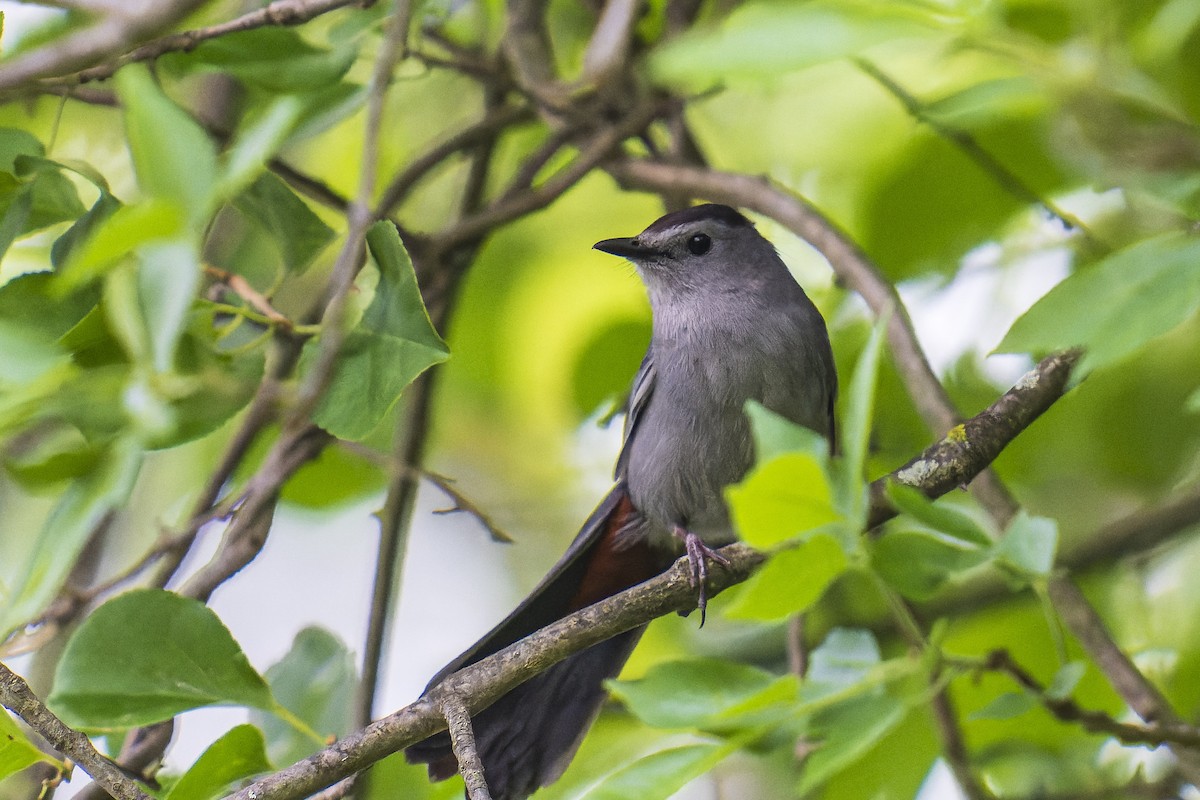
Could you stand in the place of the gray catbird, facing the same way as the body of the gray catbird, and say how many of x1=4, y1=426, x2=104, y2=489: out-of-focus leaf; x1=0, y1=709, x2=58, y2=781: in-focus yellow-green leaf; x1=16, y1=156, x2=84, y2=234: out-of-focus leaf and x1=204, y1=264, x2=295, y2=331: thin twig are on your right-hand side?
4

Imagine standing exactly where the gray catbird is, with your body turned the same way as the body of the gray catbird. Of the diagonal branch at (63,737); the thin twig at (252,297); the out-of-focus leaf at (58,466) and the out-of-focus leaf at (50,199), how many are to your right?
4

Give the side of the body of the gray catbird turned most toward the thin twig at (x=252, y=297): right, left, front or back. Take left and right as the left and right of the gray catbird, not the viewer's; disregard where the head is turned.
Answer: right

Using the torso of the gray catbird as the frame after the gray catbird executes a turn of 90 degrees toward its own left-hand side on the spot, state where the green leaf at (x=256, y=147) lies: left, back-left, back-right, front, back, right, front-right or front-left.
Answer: back-right

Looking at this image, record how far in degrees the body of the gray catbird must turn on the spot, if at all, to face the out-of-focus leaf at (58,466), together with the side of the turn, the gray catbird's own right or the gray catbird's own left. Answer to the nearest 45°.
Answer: approximately 90° to the gray catbird's own right

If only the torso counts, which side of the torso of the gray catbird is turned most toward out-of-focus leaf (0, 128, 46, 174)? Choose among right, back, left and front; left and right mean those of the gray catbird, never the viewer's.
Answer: right
